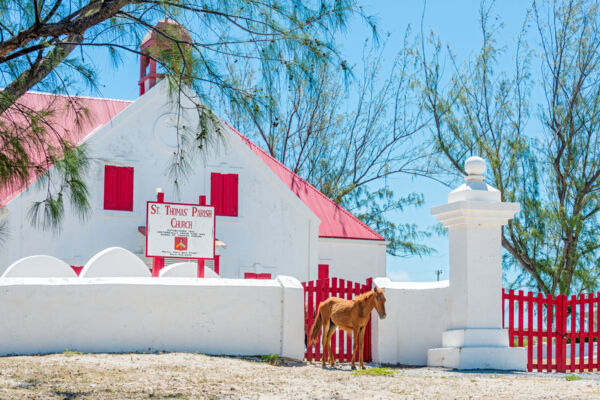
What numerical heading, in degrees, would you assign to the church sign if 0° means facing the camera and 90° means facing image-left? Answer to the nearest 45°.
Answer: approximately 0°

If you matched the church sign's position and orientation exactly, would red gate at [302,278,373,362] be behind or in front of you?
in front

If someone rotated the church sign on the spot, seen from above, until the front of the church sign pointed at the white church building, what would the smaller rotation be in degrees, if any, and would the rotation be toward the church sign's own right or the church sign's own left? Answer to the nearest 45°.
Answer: approximately 180°

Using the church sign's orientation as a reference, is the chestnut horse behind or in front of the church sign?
in front

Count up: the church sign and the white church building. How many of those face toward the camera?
2

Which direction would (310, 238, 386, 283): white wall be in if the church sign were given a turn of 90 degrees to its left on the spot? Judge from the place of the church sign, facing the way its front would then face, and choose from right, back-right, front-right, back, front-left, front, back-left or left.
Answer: front-left
